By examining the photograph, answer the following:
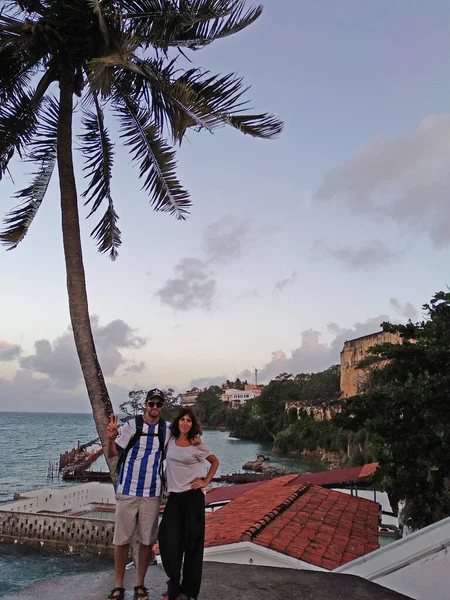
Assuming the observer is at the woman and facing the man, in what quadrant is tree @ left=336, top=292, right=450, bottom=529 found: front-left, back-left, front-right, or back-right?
back-right

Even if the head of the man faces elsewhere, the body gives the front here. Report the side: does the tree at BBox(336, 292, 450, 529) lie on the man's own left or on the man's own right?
on the man's own left

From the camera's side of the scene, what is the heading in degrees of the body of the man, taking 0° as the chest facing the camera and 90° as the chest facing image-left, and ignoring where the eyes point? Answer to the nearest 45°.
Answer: approximately 0°
